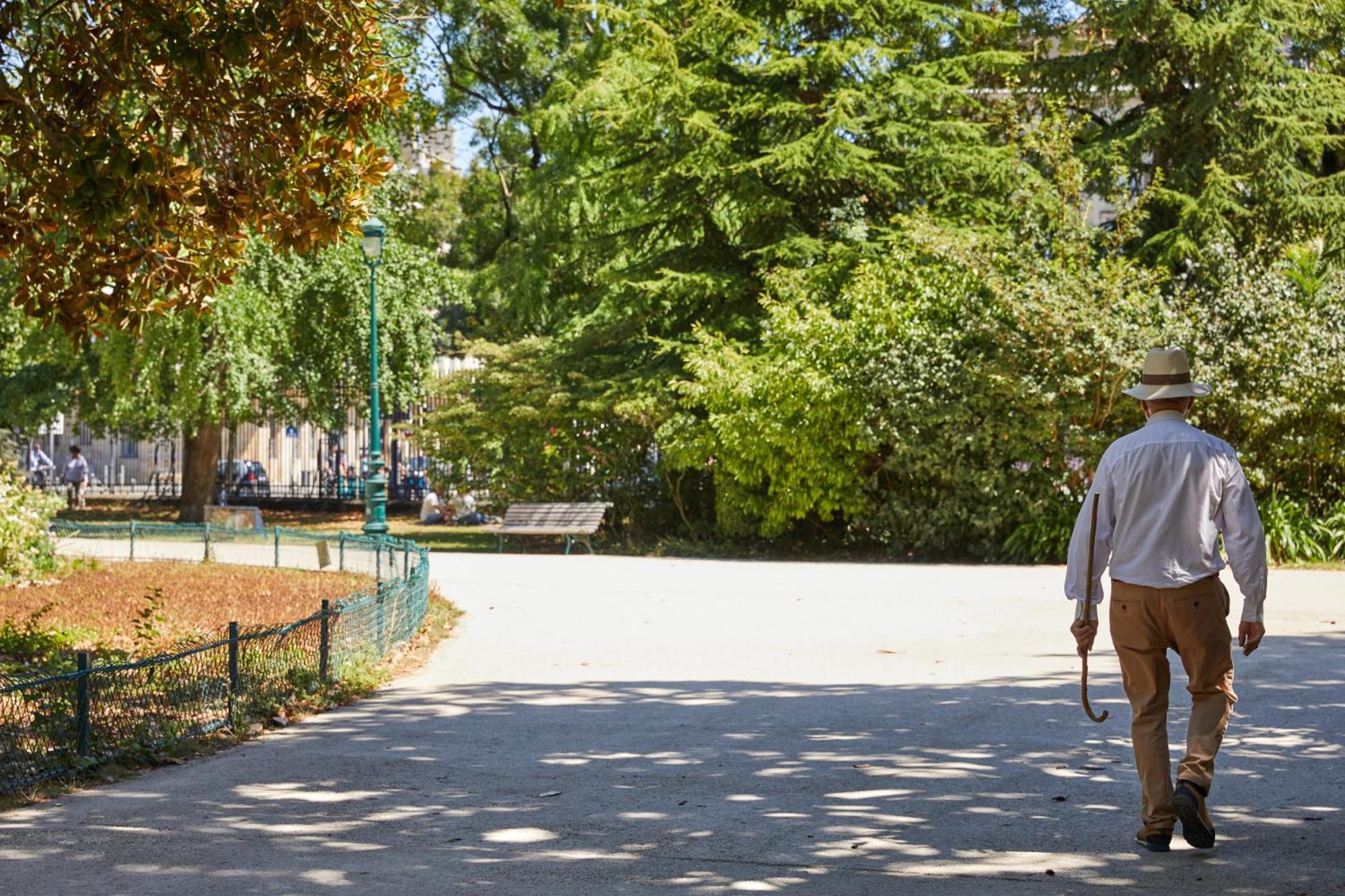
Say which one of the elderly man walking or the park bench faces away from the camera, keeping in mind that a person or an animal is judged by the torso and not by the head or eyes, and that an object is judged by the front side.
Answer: the elderly man walking

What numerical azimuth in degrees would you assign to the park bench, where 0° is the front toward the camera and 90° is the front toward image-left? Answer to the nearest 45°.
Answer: approximately 45°

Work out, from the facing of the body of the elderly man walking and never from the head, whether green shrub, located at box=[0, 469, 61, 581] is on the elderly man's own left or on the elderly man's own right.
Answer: on the elderly man's own left

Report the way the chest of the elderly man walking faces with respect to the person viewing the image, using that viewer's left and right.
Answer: facing away from the viewer

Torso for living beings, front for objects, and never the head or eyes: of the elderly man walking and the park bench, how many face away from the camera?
1

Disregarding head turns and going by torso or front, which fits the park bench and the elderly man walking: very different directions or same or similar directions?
very different directions

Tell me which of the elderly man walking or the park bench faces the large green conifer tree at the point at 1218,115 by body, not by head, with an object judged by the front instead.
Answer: the elderly man walking

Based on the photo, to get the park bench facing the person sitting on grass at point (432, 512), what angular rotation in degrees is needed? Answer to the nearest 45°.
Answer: approximately 135° to its right

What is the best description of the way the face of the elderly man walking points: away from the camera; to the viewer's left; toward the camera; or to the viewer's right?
away from the camera

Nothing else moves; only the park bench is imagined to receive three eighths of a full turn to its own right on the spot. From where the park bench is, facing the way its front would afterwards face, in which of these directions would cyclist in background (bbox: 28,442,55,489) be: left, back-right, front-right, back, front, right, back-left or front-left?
front-left

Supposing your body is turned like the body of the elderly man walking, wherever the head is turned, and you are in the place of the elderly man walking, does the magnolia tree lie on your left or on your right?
on your left

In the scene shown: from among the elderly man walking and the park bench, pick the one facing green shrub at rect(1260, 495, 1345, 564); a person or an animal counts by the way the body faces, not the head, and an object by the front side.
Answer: the elderly man walking

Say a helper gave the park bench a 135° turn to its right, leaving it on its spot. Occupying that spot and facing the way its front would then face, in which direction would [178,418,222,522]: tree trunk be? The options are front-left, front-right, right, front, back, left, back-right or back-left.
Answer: front-left
